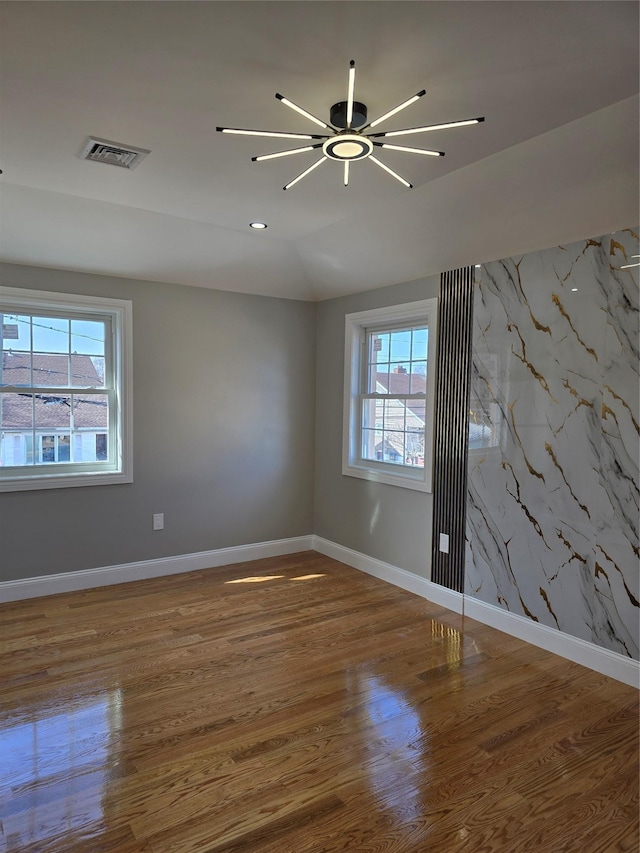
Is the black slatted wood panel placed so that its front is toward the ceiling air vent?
yes

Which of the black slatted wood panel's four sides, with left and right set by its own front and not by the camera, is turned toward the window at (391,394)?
right

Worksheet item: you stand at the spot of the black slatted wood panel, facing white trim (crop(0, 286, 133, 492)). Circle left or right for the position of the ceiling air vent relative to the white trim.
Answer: left

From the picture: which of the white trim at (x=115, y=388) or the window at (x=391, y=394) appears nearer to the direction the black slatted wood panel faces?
the white trim

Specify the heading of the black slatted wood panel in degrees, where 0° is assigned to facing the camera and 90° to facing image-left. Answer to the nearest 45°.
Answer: approximately 45°
